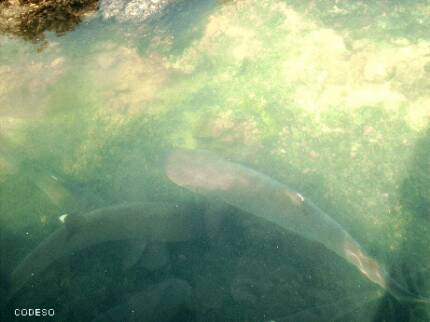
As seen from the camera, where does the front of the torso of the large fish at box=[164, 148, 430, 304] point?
to the viewer's left

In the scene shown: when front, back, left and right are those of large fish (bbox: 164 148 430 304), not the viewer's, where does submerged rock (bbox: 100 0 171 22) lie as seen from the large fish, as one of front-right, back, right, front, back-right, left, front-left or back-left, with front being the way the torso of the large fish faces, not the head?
front-right
